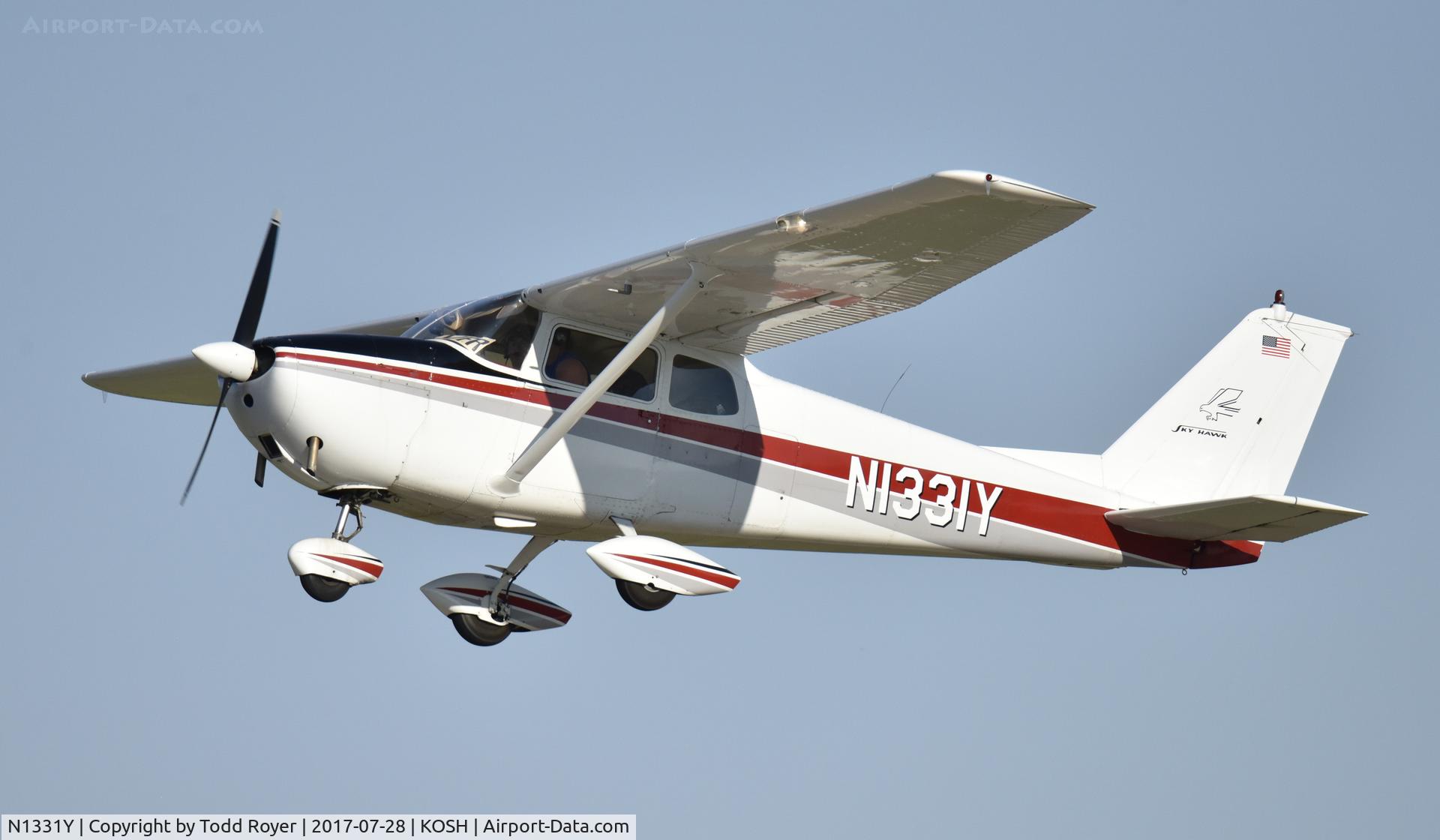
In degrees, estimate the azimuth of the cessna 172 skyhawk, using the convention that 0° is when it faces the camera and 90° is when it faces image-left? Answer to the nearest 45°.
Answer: approximately 45°
